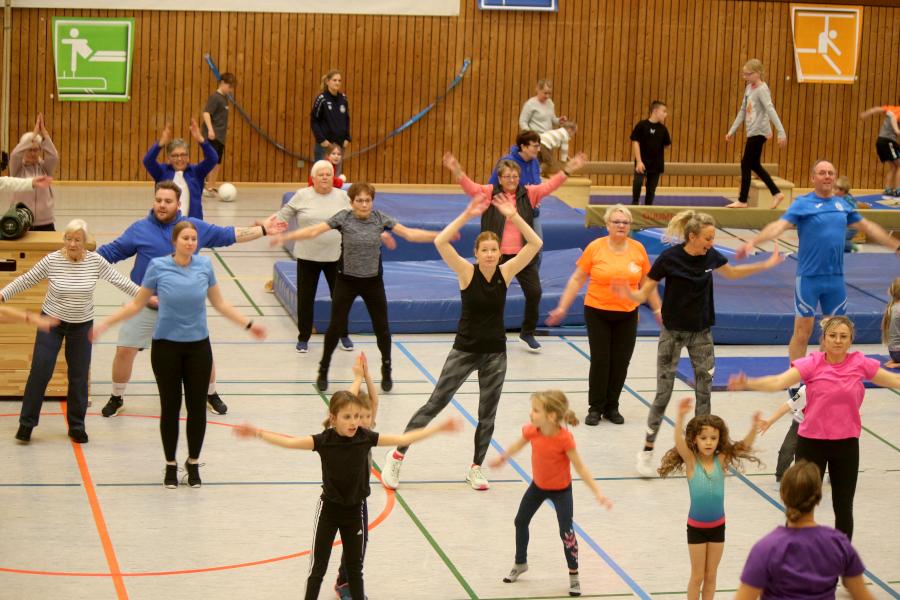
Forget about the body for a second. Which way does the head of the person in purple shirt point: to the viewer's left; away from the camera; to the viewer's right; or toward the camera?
away from the camera

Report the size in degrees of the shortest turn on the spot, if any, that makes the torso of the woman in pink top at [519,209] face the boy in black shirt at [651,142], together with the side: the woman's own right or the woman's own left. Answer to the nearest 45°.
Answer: approximately 180°

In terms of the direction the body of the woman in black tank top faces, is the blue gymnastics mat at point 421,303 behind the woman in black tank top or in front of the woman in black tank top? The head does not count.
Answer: behind

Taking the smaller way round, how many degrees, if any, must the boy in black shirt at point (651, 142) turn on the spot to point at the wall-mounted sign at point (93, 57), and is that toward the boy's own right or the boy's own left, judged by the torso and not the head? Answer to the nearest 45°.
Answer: approximately 90° to the boy's own right

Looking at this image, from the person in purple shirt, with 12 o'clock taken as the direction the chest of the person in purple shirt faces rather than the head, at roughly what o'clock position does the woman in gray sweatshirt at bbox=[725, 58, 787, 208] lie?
The woman in gray sweatshirt is roughly at 12 o'clock from the person in purple shirt.

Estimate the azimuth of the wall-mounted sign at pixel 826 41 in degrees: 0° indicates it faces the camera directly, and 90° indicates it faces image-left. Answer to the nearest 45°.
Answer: approximately 0°

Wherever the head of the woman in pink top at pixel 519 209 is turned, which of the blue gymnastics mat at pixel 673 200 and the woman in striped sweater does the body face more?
the woman in striped sweater

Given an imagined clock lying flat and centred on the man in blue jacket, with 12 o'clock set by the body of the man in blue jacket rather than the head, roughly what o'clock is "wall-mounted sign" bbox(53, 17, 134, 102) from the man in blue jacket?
The wall-mounted sign is roughly at 6 o'clock from the man in blue jacket.

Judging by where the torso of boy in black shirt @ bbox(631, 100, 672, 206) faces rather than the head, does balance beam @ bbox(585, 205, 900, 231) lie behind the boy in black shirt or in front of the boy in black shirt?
in front

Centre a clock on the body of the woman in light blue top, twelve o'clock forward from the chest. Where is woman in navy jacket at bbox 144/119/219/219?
The woman in navy jacket is roughly at 6 o'clock from the woman in light blue top.

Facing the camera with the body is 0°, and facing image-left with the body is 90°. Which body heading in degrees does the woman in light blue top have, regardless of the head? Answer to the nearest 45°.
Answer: approximately 0°

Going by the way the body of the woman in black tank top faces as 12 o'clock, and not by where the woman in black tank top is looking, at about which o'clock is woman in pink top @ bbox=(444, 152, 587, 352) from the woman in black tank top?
The woman in pink top is roughly at 6 o'clock from the woman in black tank top.
